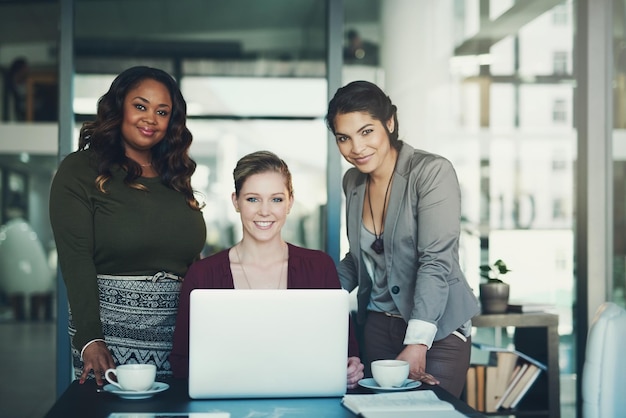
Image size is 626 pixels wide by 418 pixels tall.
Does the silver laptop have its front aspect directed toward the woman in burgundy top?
yes

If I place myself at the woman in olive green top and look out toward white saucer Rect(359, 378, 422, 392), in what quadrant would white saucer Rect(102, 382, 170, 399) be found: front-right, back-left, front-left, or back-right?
front-right

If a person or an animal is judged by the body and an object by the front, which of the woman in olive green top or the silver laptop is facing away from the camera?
the silver laptop

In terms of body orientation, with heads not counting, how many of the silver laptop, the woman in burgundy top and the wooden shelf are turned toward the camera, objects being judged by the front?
2

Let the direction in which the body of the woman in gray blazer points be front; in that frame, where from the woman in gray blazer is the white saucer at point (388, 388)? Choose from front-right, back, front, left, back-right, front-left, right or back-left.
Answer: front-left

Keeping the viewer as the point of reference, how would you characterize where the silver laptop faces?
facing away from the viewer

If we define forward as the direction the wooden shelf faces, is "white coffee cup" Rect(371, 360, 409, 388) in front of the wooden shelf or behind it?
in front

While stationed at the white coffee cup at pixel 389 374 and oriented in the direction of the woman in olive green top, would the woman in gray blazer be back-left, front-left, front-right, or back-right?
front-right

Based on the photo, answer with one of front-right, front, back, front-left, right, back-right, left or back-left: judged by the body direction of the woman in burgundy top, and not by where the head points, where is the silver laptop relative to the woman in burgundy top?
front

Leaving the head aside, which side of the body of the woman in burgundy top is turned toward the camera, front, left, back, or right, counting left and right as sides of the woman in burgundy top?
front
